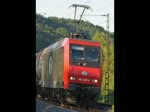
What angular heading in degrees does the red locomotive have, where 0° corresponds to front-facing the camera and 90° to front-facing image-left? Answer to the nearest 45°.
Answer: approximately 315°
